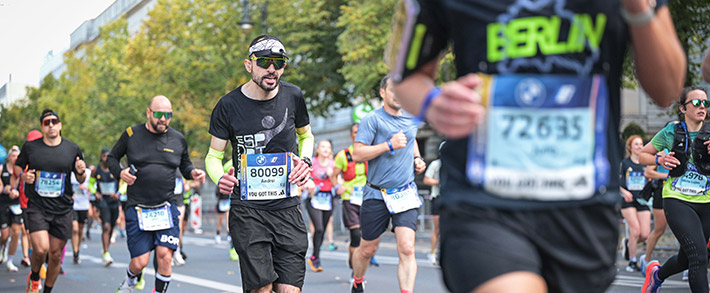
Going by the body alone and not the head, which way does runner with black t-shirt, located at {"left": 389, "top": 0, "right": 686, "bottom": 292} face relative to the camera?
toward the camera

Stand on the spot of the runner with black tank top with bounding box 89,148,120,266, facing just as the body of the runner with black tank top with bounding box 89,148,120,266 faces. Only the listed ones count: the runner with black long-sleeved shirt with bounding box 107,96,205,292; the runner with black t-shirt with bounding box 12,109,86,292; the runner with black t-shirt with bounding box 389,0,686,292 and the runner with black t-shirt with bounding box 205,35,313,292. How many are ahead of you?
4

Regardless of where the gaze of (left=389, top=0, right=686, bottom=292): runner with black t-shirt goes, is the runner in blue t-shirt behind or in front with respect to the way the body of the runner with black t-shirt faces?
behind

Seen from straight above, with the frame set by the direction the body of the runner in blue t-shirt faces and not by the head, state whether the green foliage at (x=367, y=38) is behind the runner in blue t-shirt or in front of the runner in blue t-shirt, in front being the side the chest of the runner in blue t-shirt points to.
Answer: behind

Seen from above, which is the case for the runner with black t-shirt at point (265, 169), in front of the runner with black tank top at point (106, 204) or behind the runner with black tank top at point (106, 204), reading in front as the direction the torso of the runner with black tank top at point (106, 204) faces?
in front

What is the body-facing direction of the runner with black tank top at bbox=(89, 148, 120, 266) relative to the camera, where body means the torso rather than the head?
toward the camera

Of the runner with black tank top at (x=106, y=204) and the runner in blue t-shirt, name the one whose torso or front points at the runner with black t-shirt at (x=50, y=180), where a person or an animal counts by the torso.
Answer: the runner with black tank top at (x=106, y=204)

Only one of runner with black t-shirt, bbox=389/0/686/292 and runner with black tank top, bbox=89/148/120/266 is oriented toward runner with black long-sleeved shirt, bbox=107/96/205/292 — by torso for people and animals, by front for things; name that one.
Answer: runner with black tank top, bbox=89/148/120/266

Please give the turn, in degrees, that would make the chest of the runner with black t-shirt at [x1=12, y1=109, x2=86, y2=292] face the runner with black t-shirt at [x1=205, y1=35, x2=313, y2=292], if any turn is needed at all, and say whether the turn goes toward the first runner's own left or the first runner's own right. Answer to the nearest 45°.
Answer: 0° — they already face them

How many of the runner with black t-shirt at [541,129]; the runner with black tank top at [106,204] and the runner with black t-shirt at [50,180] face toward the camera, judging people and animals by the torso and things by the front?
3

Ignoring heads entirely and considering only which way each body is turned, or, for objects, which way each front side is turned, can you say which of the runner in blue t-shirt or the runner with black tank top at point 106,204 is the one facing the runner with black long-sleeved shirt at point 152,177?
the runner with black tank top at point 106,204
